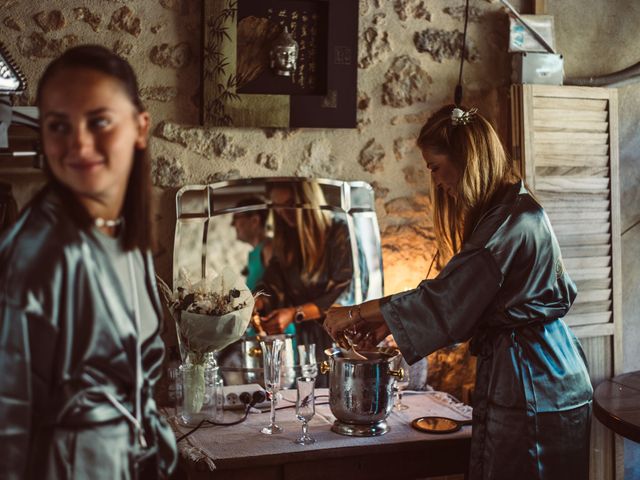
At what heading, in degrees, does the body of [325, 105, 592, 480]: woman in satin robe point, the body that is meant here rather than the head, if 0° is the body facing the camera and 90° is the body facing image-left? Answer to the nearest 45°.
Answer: approximately 90°

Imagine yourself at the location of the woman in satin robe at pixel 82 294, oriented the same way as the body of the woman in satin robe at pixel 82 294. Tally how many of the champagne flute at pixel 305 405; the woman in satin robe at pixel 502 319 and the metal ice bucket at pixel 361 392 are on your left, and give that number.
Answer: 3

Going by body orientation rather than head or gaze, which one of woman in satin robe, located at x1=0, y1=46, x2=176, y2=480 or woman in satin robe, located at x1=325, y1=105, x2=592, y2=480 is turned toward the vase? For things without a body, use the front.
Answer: woman in satin robe, located at x1=325, y1=105, x2=592, y2=480

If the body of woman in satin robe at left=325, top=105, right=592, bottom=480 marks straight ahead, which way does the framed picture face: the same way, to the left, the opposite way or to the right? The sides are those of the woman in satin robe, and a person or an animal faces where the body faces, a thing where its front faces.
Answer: to the left

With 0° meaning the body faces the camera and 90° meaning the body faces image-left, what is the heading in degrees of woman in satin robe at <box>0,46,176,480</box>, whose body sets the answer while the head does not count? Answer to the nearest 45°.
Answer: approximately 315°

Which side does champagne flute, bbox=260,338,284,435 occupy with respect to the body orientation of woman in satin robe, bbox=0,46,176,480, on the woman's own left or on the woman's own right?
on the woman's own left

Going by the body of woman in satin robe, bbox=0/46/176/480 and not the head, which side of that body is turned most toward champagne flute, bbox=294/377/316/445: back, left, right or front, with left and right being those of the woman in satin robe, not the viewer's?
left

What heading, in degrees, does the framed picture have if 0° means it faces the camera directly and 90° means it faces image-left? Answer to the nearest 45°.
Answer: approximately 0°

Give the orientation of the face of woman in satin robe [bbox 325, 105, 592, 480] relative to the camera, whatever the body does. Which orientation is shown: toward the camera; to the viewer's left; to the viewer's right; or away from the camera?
to the viewer's left

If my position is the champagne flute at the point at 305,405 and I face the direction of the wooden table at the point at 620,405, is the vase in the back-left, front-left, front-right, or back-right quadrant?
back-left

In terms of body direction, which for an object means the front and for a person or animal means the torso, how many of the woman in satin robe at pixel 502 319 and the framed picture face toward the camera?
1

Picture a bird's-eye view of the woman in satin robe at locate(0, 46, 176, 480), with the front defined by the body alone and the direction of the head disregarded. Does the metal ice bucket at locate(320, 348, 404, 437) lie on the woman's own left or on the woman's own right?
on the woman's own left
